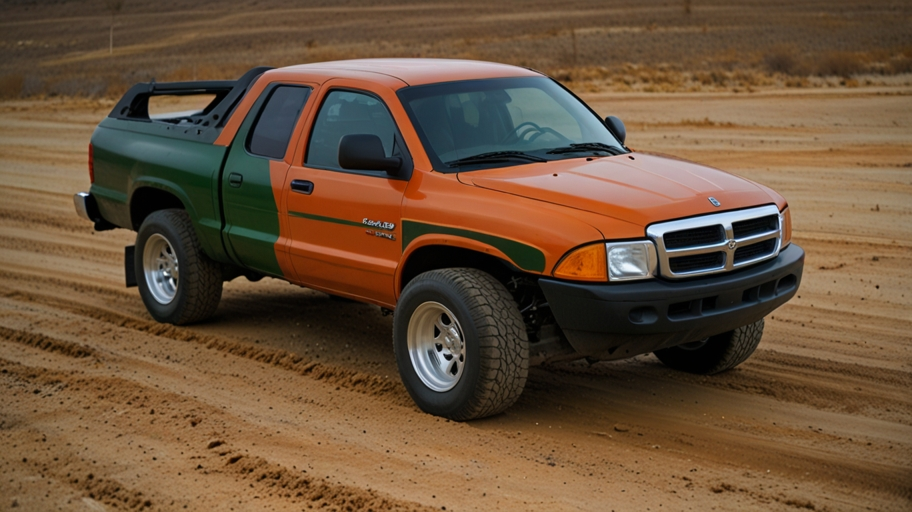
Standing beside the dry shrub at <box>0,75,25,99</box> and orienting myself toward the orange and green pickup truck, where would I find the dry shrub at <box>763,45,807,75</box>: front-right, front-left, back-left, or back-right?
front-left

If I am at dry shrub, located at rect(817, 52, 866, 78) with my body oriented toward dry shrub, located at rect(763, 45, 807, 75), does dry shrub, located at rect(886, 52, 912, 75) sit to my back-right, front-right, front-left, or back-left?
back-right

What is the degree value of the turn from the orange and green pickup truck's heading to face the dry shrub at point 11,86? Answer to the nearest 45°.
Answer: approximately 180°

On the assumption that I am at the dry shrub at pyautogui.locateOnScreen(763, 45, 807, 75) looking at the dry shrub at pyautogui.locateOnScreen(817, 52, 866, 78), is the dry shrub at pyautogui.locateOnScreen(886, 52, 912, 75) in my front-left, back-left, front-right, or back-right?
front-left

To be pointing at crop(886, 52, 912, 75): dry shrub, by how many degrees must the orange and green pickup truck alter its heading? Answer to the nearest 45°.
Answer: approximately 90° to its left

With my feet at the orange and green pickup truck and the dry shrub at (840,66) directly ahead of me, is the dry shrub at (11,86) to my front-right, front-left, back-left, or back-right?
front-left

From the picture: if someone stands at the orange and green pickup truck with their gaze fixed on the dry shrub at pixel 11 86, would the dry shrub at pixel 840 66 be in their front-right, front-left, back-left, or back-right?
front-right

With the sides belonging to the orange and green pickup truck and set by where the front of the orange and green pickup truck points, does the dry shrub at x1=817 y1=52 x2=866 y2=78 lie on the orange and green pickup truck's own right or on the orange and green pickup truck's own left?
on the orange and green pickup truck's own left

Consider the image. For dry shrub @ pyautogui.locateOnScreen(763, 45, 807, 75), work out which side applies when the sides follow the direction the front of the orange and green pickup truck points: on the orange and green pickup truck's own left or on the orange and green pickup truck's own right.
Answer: on the orange and green pickup truck's own left

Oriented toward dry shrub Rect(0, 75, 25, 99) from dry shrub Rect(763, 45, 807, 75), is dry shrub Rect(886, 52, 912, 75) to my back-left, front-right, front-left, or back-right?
back-left

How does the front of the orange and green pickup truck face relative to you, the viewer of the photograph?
facing the viewer and to the right of the viewer

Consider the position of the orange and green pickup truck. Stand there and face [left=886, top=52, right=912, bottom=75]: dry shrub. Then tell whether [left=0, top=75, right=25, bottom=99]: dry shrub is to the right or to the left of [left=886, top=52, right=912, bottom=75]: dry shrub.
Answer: left
